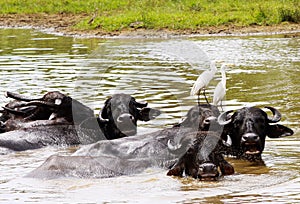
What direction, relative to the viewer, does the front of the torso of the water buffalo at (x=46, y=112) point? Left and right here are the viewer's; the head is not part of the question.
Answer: facing to the right of the viewer

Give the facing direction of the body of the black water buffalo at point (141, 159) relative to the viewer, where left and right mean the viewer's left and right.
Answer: facing the viewer and to the right of the viewer

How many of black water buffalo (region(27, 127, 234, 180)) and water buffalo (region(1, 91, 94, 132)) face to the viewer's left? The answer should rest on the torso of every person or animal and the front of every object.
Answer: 0

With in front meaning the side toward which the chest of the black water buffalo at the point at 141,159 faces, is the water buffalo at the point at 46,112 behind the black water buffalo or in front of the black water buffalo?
behind
